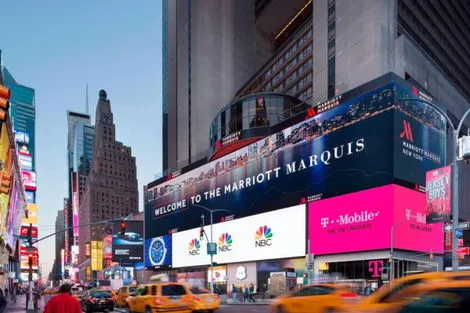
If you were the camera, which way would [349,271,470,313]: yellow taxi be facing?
facing to the left of the viewer

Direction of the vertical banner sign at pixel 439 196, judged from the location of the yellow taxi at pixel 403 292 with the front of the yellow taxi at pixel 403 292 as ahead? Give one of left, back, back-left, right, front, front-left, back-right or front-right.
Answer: right
